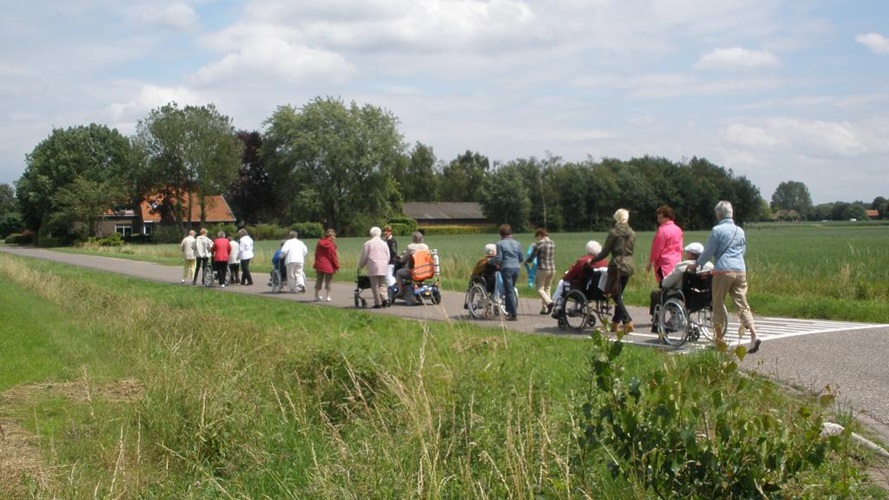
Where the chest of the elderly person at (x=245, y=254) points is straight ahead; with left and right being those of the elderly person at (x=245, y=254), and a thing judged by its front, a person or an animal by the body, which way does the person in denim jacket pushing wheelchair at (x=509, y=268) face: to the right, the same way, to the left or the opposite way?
the same way

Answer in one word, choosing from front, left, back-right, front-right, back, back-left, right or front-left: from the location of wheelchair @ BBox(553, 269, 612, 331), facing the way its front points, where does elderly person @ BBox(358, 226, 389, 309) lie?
front

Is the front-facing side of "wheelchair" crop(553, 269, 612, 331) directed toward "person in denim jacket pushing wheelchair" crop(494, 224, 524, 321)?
yes

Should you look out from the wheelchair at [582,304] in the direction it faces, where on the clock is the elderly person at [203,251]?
The elderly person is roughly at 12 o'clock from the wheelchair.

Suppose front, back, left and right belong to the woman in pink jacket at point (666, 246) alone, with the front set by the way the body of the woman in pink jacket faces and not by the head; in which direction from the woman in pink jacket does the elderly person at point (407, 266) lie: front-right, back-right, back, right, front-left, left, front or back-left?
front

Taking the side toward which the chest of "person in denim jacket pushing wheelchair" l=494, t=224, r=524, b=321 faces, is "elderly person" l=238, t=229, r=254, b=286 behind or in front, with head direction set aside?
in front

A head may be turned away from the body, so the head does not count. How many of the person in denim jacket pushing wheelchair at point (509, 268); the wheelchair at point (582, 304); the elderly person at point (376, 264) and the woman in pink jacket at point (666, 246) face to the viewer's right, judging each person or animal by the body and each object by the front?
0

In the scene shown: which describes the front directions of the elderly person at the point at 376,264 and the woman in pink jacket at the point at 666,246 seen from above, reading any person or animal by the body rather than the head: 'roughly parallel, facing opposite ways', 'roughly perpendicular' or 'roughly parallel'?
roughly parallel

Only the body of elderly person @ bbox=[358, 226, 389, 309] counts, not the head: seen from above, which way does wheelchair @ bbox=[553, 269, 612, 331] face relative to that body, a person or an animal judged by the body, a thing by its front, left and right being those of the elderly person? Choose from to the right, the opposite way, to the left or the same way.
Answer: the same way

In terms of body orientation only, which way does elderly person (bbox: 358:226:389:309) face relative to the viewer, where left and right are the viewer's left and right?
facing away from the viewer and to the left of the viewer

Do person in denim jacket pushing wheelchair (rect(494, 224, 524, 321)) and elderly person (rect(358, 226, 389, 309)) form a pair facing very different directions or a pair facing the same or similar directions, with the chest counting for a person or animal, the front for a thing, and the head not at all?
same or similar directions

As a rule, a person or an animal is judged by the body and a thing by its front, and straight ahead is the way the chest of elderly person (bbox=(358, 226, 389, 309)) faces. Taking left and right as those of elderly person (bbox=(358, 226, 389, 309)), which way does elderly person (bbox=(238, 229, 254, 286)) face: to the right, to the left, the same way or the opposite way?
the same way

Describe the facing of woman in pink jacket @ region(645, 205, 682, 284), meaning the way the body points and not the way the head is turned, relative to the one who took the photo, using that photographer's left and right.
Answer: facing away from the viewer and to the left of the viewer

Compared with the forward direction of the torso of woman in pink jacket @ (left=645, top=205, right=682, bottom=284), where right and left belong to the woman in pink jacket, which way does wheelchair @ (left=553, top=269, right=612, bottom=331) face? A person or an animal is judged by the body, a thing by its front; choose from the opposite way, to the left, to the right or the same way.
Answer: the same way

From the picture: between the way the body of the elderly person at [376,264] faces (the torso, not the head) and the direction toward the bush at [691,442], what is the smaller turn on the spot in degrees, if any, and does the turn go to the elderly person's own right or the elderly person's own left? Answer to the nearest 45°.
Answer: approximately 135° to the elderly person's own left

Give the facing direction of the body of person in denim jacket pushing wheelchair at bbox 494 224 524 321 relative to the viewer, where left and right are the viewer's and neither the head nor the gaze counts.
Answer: facing away from the viewer and to the left of the viewer

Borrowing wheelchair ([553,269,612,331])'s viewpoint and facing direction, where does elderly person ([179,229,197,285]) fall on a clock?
The elderly person is roughly at 12 o'clock from the wheelchair.

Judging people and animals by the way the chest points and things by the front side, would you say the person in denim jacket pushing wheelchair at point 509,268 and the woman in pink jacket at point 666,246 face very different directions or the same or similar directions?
same or similar directions

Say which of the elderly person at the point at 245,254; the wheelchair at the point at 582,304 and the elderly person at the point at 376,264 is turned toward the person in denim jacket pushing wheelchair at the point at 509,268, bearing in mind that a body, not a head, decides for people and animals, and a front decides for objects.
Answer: the wheelchair

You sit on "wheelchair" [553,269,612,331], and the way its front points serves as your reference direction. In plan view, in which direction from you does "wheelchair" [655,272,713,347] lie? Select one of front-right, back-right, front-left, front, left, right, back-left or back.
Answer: back

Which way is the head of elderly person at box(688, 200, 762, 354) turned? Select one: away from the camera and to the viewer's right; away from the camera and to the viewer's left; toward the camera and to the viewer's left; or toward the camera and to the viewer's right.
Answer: away from the camera and to the viewer's left
